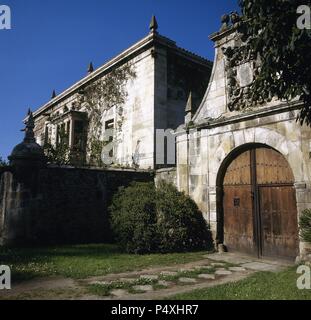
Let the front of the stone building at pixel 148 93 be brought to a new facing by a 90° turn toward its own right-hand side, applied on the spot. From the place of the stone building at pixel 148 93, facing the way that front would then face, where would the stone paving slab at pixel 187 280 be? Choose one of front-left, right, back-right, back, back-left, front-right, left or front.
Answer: back-left

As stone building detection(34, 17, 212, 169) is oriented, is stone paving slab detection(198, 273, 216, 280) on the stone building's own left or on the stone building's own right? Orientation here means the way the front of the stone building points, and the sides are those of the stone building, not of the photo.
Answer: on the stone building's own left

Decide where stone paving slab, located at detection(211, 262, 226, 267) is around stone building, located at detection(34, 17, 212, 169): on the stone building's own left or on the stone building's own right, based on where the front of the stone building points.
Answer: on the stone building's own left

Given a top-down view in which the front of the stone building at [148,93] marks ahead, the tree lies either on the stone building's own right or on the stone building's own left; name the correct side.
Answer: on the stone building's own left

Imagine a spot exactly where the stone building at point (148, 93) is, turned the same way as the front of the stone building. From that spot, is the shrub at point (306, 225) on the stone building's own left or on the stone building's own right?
on the stone building's own left

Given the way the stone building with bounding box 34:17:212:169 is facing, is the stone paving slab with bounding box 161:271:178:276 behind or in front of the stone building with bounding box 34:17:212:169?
in front

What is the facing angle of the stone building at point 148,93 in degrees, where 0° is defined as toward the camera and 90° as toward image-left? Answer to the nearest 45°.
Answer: approximately 45°

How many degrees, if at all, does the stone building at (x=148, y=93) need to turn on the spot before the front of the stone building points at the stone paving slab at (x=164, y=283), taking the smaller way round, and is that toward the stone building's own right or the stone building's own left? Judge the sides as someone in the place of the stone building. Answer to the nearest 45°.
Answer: approximately 45° to the stone building's own left

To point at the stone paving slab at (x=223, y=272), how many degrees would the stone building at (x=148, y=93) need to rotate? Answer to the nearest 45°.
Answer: approximately 45° to its left

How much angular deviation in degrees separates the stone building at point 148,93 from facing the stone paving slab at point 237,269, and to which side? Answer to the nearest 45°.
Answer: approximately 45° to its left

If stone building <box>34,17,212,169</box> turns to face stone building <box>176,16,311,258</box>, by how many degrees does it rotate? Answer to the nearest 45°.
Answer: approximately 45° to its left

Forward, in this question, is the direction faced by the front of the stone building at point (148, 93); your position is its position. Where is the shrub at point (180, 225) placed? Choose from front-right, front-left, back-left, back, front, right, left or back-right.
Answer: front-left

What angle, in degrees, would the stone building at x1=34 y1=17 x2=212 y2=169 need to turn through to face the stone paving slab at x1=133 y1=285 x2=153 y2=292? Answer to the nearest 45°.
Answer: approximately 45° to its left

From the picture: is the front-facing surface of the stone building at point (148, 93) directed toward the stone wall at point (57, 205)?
yes
